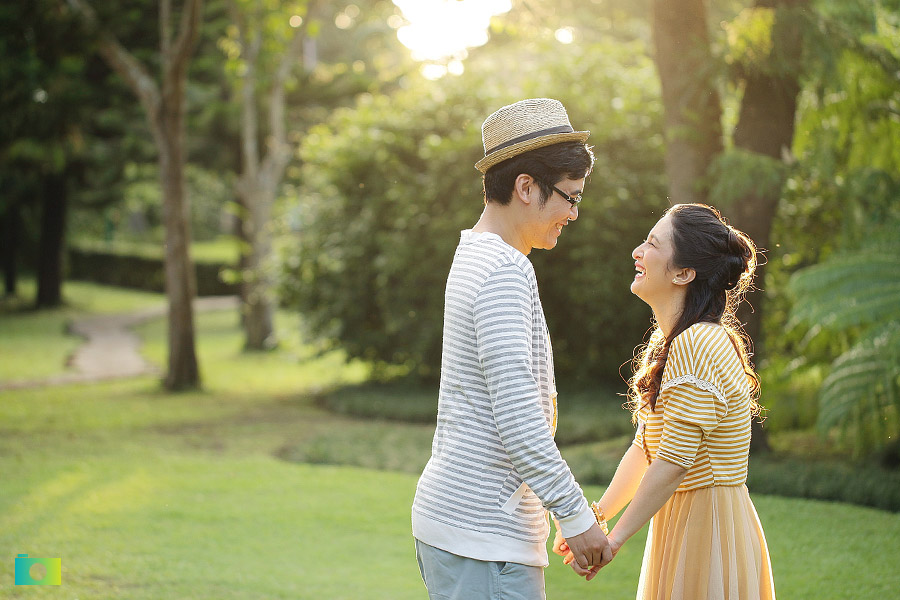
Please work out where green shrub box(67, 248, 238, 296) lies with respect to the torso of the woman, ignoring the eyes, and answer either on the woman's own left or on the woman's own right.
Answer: on the woman's own right

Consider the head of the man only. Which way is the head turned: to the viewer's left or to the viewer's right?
to the viewer's right

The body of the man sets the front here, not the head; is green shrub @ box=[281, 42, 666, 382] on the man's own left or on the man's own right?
on the man's own left

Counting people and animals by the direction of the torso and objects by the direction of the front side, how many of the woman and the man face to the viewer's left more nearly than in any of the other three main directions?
1

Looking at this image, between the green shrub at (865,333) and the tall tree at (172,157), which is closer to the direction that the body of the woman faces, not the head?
the tall tree

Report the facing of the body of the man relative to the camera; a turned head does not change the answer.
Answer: to the viewer's right

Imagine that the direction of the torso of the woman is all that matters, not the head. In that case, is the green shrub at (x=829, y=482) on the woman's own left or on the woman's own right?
on the woman's own right

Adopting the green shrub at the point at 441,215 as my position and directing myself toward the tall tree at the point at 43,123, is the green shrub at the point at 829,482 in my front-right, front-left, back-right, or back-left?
back-left

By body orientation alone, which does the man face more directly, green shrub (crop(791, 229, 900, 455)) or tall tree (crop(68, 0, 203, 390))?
the green shrub

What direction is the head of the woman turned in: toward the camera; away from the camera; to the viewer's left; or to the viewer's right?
to the viewer's left

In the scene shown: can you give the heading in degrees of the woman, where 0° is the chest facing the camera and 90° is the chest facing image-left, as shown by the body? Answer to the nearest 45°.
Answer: approximately 90°

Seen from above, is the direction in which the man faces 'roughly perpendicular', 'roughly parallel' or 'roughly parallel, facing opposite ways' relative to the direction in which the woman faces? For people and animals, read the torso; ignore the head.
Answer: roughly parallel, facing opposite ways

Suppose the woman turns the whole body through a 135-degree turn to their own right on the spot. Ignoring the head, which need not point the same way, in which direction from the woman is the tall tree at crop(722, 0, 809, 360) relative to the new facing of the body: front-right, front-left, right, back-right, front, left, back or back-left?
front-left
